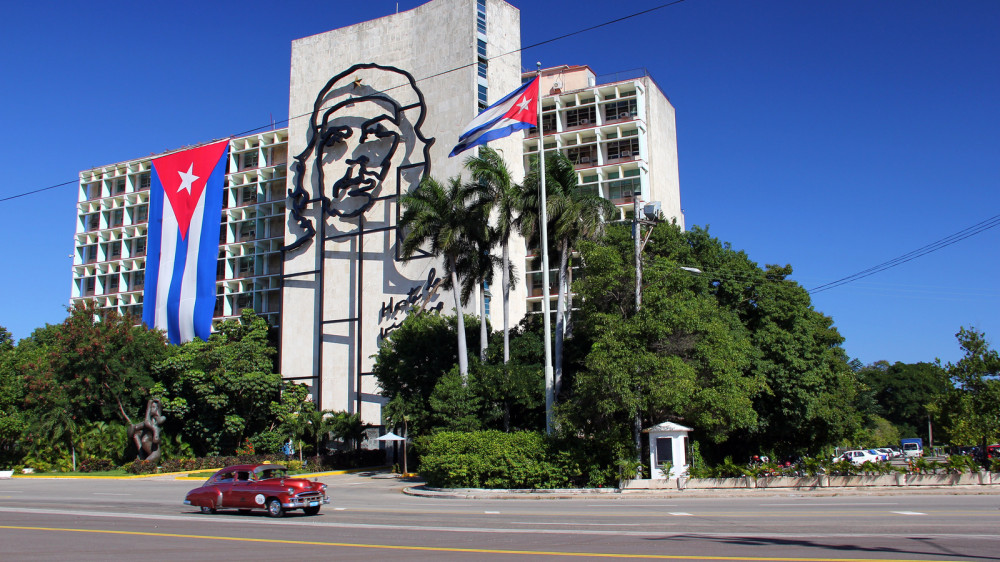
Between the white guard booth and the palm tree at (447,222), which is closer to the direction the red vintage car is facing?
the white guard booth

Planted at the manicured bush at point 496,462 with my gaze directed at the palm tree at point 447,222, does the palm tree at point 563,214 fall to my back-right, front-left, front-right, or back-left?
front-right

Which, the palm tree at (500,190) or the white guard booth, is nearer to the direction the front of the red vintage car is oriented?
the white guard booth

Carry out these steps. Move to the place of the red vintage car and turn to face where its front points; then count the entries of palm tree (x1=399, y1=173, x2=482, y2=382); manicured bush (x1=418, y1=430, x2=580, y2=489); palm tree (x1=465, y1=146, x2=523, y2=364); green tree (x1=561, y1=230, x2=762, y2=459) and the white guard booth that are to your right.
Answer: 0

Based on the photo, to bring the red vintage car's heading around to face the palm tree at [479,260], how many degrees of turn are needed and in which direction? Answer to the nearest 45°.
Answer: approximately 90° to its left

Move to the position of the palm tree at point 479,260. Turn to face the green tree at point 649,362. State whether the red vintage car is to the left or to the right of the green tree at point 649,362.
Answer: right

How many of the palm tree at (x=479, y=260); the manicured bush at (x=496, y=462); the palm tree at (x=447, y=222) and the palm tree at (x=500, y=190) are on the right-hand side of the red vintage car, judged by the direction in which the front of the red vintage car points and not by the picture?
0

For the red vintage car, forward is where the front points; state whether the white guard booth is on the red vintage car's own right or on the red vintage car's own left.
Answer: on the red vintage car's own left

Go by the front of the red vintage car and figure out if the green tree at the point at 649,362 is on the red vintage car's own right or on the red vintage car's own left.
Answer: on the red vintage car's own left

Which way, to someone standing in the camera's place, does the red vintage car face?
facing the viewer and to the right of the viewer

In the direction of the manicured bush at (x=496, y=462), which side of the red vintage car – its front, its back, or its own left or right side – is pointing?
left

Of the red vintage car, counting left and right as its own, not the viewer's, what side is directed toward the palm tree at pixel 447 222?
left

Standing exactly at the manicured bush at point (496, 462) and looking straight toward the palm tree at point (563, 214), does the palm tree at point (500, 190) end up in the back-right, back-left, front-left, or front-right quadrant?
front-left

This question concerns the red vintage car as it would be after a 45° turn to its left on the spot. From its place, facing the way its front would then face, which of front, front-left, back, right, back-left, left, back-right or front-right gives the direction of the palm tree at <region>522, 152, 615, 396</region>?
front-left

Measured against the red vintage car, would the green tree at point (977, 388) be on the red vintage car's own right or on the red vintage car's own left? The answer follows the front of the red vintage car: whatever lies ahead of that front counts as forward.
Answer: on the red vintage car's own left
